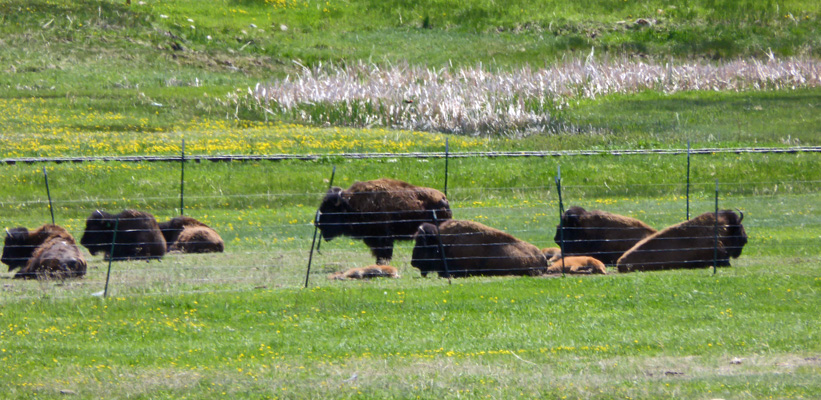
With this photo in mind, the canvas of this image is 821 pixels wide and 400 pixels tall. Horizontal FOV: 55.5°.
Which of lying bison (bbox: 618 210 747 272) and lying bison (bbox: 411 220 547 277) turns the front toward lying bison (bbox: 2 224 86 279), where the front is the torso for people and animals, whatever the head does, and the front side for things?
lying bison (bbox: 411 220 547 277)

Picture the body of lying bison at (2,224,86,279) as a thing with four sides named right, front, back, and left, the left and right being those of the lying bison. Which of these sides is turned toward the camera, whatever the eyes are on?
left

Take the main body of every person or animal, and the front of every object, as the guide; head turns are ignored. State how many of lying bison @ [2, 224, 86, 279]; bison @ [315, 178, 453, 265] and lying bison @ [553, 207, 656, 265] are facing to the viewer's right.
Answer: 0

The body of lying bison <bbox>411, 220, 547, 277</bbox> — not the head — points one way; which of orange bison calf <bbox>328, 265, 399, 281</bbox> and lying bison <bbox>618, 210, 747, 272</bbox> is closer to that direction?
the orange bison calf

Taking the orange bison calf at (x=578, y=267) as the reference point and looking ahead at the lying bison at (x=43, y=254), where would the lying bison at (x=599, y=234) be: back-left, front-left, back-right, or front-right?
back-right

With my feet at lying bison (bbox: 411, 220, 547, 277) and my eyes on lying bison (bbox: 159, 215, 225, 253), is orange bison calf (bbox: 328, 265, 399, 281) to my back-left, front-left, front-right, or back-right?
front-left

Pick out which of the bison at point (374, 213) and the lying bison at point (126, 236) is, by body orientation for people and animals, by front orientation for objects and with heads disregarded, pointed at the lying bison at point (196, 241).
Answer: the bison at point (374, 213)

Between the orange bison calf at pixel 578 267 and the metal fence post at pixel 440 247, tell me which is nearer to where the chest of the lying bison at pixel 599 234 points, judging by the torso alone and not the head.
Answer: the metal fence post

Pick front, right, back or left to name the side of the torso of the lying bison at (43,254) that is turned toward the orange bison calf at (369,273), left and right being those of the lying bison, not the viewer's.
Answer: back

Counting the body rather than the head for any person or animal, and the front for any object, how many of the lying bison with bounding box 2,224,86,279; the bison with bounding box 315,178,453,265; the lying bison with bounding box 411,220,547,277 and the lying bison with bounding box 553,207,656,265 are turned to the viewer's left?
4

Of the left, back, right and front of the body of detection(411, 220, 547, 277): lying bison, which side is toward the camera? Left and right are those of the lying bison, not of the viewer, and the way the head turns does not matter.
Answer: left

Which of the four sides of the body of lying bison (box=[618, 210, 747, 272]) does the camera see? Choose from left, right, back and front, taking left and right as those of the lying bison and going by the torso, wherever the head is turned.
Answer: right

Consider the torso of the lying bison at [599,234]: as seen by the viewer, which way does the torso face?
to the viewer's left

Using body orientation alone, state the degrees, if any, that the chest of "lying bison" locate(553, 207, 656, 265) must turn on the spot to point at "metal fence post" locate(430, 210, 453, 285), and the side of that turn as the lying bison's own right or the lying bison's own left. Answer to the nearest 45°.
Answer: approximately 45° to the lying bison's own left

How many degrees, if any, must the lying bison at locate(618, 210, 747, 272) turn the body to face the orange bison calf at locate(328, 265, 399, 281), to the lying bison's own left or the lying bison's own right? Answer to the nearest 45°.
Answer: approximately 135° to the lying bison's own right

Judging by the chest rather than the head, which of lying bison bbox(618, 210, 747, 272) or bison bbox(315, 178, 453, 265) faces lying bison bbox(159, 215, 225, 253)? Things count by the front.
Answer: bison bbox(315, 178, 453, 265)

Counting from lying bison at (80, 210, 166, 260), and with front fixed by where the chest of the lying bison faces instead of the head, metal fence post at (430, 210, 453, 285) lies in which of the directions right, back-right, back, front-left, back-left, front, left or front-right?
back-left
